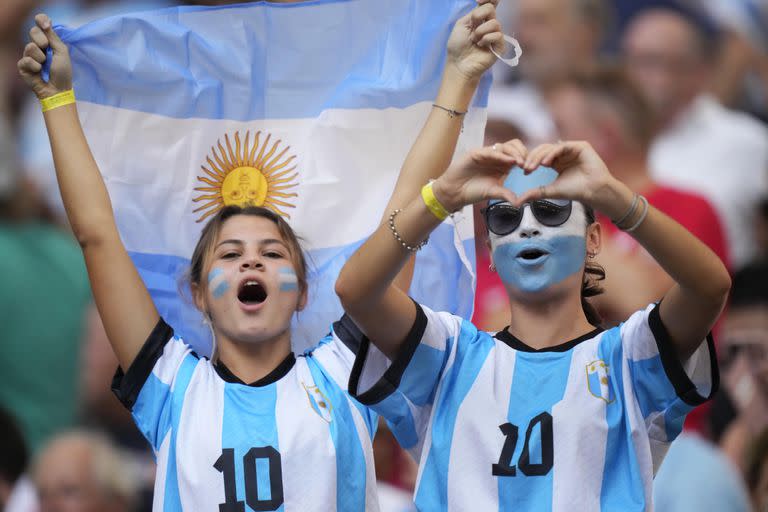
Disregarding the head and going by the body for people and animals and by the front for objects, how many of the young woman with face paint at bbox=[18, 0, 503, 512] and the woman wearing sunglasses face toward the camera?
2

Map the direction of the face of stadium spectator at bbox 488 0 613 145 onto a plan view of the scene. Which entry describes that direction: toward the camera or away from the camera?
toward the camera

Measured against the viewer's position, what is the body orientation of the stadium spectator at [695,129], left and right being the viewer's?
facing the viewer and to the left of the viewer

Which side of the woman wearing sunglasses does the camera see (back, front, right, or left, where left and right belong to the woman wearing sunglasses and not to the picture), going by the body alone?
front

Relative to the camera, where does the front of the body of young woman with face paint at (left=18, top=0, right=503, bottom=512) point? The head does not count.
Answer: toward the camera

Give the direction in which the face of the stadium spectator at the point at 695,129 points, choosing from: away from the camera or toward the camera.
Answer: toward the camera

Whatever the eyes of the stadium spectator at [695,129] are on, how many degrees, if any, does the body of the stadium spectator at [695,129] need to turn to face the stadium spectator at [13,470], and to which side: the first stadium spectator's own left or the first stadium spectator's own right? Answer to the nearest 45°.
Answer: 0° — they already face them

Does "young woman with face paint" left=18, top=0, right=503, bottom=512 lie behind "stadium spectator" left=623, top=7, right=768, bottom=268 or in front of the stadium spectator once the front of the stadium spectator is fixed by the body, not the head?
in front

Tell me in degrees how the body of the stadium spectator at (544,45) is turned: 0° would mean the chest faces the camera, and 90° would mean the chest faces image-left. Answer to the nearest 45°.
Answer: approximately 45°

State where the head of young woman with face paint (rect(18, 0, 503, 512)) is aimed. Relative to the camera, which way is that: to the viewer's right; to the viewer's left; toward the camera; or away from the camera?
toward the camera
